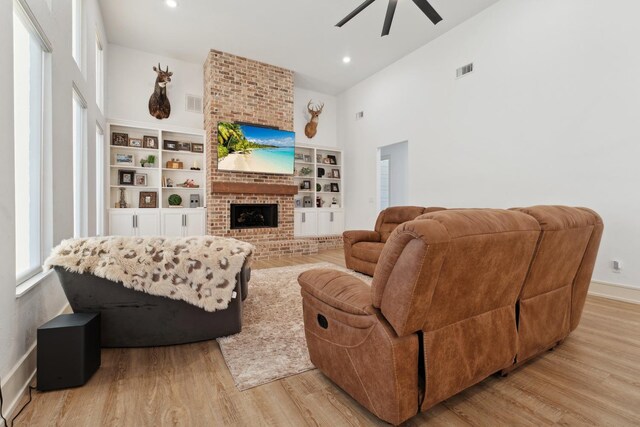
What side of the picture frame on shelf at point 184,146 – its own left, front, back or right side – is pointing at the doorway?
left

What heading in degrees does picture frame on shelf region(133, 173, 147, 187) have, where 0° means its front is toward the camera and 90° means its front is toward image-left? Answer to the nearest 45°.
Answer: approximately 0°

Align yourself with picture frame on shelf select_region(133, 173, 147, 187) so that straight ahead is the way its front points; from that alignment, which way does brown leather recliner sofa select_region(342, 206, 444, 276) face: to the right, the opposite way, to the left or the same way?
to the right

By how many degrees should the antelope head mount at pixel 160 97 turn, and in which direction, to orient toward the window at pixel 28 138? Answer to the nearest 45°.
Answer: approximately 45° to its right

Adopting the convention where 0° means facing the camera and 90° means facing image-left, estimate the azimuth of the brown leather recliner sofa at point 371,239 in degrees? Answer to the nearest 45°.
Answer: approximately 45°

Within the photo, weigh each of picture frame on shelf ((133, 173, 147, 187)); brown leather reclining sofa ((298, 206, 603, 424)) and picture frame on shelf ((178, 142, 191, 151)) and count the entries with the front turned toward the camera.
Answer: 2

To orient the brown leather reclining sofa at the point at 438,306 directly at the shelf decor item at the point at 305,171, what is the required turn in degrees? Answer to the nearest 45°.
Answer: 0° — it already faces it

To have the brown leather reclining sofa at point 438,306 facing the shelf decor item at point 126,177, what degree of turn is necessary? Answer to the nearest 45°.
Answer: approximately 45° to its left
